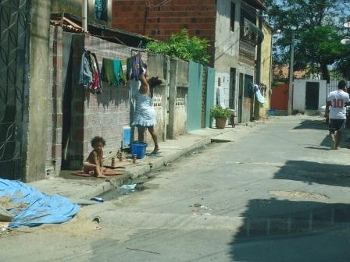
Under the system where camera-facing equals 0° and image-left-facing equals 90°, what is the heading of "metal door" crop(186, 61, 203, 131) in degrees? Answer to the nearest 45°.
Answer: approximately 315°

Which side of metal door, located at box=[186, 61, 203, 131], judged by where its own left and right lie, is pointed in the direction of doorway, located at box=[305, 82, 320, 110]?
left
